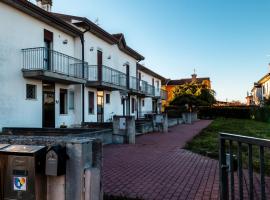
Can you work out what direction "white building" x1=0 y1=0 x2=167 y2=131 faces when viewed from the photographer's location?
facing the viewer and to the right of the viewer

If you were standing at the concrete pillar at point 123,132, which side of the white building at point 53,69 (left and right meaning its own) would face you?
front

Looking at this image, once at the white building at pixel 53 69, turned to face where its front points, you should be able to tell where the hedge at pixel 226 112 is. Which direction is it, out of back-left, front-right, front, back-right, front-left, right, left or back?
left

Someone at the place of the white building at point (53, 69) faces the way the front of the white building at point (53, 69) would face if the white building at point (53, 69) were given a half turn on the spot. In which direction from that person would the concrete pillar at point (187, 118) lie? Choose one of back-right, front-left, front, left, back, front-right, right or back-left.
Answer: right

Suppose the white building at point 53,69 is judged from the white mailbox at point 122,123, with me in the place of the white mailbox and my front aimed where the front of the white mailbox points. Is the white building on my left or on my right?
on my right

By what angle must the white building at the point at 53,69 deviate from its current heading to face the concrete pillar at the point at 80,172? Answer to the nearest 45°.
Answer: approximately 45° to its right

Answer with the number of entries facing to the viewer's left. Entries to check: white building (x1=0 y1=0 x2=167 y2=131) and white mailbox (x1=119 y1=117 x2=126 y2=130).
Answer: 0

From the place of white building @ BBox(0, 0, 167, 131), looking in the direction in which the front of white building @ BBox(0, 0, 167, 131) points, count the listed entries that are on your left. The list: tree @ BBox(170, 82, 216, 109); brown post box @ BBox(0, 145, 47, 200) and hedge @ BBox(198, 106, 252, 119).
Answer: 2

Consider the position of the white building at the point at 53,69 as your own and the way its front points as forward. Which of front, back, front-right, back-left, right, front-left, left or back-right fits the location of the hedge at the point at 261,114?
left

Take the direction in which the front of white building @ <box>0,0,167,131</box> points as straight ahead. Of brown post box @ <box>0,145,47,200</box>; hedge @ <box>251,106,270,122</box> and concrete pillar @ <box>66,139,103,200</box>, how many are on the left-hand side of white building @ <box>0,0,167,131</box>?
1
